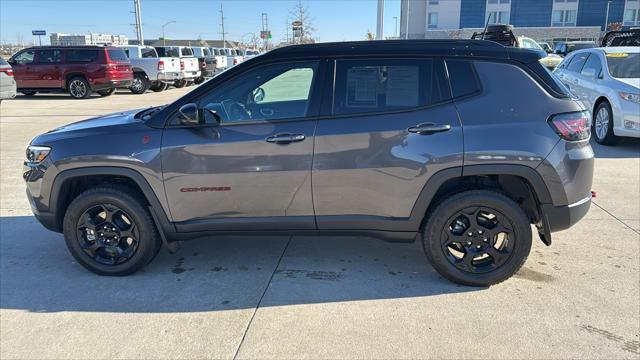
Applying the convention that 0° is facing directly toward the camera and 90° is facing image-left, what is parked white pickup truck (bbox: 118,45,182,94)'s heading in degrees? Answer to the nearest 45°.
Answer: approximately 135°

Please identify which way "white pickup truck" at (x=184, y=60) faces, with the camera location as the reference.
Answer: facing away from the viewer and to the left of the viewer

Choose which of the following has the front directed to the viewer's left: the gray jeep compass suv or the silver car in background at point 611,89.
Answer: the gray jeep compass suv

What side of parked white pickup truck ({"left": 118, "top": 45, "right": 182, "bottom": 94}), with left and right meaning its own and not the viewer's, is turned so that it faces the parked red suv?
left

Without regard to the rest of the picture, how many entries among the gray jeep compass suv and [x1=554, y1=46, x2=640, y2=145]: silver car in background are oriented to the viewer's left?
1

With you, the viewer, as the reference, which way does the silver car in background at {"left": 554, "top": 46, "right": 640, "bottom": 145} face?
facing the viewer and to the right of the viewer

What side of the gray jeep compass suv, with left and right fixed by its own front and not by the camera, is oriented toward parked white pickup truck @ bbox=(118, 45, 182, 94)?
right

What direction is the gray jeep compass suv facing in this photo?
to the viewer's left

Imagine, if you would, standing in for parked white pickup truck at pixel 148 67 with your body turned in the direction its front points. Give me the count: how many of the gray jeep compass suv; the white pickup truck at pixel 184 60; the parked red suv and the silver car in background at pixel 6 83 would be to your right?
1

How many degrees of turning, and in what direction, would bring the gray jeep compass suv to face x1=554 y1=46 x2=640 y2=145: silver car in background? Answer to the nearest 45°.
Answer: approximately 135° to its right

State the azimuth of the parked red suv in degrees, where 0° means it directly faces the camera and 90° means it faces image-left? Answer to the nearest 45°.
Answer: approximately 135°
